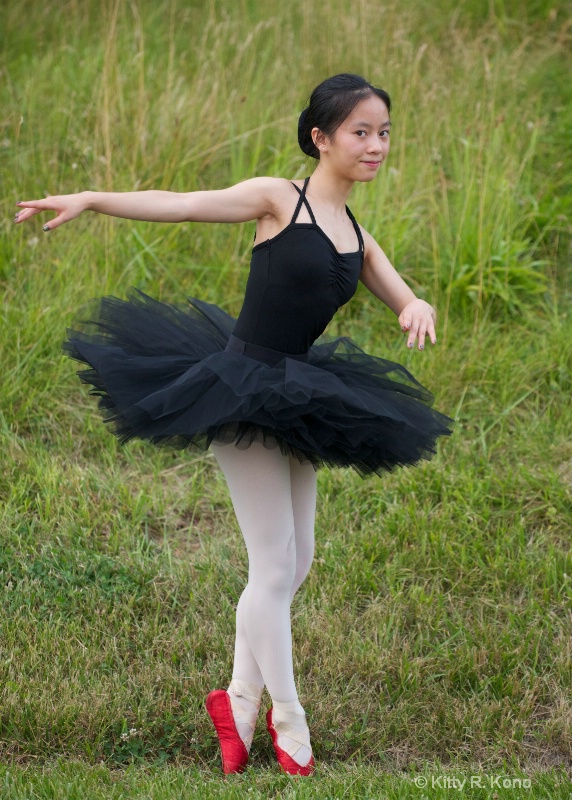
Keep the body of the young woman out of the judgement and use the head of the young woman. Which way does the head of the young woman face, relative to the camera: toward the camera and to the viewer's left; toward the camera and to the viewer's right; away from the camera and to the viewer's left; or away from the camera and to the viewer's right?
toward the camera and to the viewer's right

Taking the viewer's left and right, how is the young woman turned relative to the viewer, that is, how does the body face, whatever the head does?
facing the viewer and to the right of the viewer
